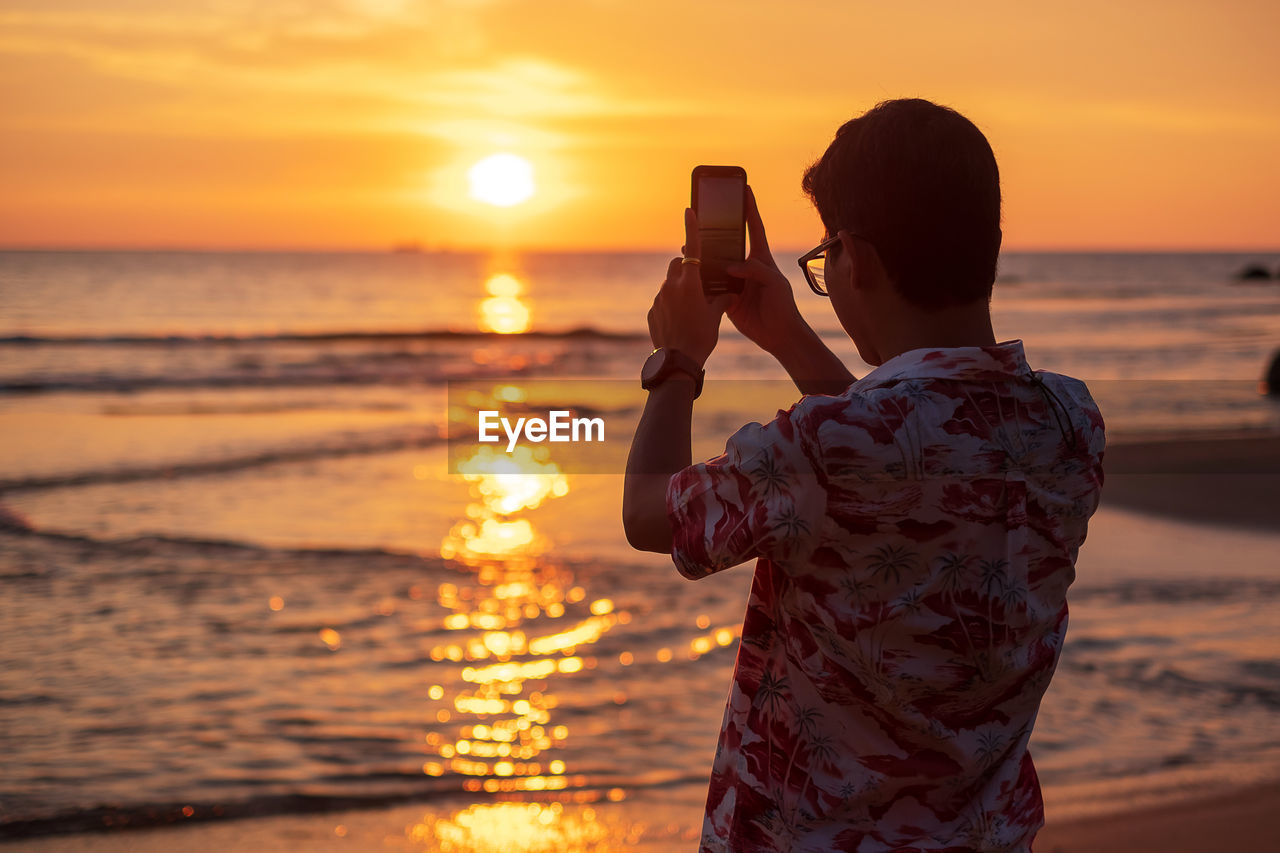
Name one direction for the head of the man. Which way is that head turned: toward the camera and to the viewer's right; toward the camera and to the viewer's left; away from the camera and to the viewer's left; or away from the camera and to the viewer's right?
away from the camera and to the viewer's left

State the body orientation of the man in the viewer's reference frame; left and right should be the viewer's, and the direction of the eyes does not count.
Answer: facing away from the viewer and to the left of the viewer
